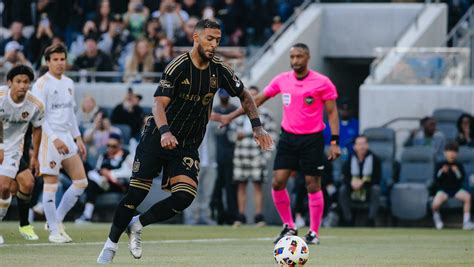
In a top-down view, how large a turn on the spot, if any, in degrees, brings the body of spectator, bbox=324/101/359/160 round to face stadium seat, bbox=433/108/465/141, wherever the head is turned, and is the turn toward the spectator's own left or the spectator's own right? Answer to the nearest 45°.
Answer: approximately 90° to the spectator's own left

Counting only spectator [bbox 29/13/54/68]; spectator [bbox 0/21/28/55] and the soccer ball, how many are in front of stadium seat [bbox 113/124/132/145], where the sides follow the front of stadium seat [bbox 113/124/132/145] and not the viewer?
1

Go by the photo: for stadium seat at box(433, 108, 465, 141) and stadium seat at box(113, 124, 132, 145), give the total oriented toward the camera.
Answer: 2

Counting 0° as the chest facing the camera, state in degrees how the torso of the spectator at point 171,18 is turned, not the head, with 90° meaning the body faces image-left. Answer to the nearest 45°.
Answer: approximately 0°

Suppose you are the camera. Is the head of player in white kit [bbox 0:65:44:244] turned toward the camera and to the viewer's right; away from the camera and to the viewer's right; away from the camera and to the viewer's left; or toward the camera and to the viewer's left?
toward the camera and to the viewer's right

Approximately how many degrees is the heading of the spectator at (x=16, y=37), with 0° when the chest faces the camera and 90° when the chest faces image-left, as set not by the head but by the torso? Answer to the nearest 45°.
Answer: approximately 0°
